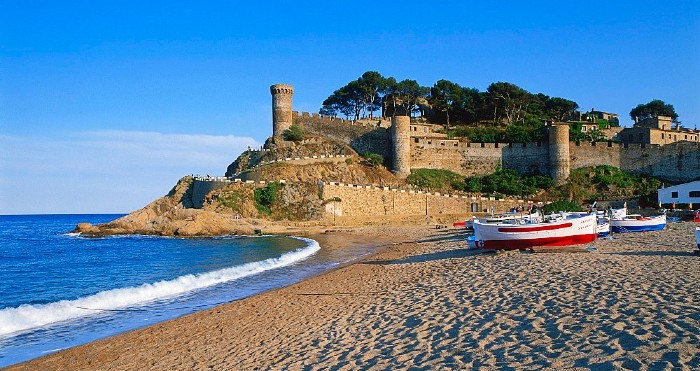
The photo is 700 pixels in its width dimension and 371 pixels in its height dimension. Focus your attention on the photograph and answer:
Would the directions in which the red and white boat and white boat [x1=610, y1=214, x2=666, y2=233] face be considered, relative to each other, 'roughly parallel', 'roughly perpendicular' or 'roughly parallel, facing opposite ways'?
roughly parallel

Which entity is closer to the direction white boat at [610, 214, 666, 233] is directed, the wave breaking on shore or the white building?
the white building

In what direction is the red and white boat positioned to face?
to the viewer's right

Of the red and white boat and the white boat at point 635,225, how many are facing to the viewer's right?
2

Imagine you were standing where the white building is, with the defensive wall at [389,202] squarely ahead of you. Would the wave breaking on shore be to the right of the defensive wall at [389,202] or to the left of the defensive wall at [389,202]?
left

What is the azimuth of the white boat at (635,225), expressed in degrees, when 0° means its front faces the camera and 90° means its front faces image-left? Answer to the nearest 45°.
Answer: approximately 270°
